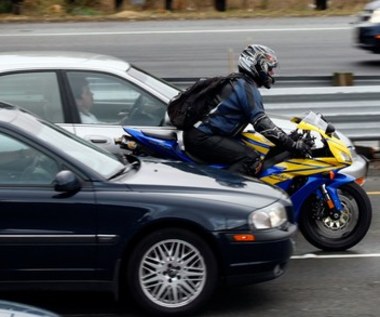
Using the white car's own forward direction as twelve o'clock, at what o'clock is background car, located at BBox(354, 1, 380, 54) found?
The background car is roughly at 10 o'clock from the white car.

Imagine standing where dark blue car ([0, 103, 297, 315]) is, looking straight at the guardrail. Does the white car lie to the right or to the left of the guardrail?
left

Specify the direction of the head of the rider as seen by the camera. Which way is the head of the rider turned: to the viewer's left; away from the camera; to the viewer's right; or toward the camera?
to the viewer's right

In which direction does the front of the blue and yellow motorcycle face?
to the viewer's right

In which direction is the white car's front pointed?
to the viewer's right

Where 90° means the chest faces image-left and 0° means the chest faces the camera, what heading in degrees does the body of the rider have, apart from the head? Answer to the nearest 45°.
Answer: approximately 270°

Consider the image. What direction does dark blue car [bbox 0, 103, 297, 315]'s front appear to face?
to the viewer's right
